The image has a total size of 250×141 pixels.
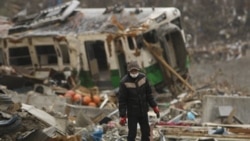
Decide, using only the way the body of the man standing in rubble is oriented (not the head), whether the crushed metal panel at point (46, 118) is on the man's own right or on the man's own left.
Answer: on the man's own right

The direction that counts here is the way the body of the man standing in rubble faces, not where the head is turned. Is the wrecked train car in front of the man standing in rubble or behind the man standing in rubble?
behind

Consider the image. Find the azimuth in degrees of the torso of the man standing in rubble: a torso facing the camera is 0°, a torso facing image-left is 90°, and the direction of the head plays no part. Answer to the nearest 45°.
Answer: approximately 0°
